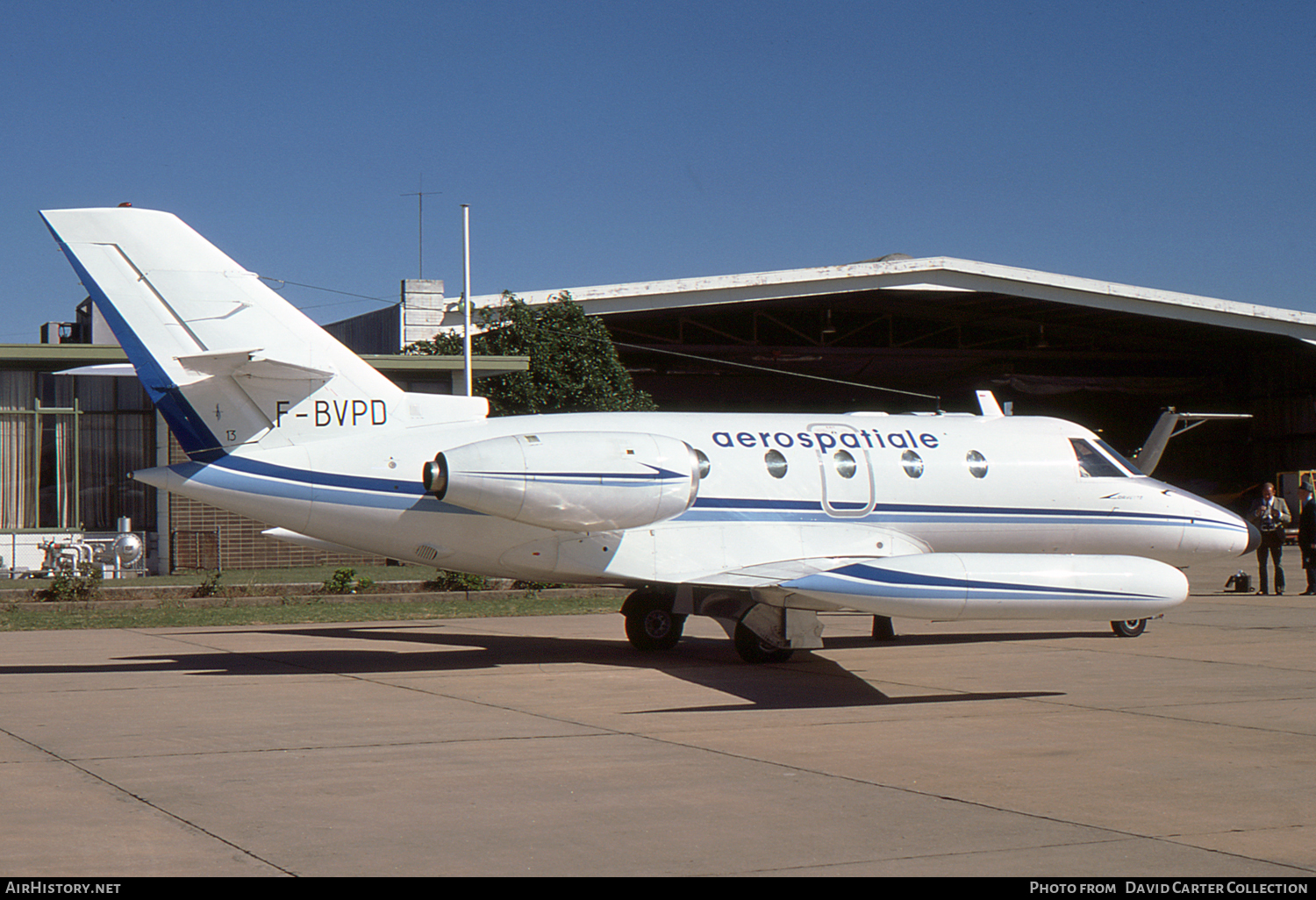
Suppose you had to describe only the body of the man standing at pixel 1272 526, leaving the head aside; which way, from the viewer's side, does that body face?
toward the camera

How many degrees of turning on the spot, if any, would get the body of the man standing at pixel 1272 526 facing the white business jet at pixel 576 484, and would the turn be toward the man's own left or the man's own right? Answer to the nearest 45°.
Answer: approximately 45° to the man's own right

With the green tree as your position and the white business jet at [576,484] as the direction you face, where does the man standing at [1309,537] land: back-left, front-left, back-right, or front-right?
front-left

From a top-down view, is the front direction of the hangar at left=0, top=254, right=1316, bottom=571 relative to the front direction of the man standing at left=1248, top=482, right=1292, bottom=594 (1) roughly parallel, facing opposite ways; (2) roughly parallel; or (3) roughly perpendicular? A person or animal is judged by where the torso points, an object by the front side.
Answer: roughly parallel

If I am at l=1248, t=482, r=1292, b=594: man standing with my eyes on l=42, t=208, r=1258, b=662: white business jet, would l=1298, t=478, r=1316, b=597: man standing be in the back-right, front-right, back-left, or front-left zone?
back-left

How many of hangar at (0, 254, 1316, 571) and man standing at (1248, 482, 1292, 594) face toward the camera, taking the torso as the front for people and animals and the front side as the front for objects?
2

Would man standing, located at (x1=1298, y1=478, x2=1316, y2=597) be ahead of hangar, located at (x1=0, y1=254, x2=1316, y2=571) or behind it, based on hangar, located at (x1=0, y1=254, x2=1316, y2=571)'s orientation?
ahead

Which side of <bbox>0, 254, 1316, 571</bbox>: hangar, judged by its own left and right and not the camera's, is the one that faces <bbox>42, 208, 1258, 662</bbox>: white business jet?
front

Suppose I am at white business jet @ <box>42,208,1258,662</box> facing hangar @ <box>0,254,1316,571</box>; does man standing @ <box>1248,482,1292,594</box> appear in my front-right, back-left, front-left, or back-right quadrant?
front-right

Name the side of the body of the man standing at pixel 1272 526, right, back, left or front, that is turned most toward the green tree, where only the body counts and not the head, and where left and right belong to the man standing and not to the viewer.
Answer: right
